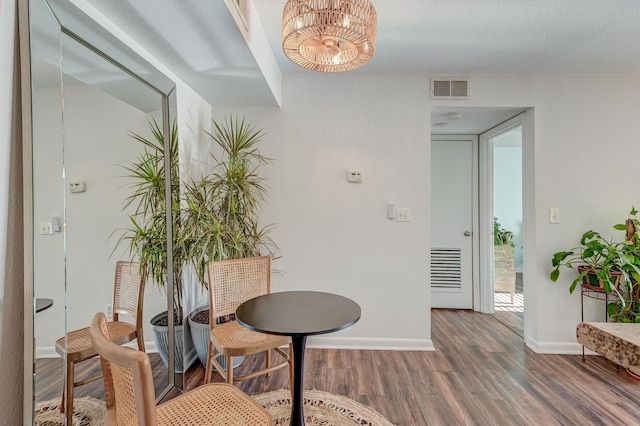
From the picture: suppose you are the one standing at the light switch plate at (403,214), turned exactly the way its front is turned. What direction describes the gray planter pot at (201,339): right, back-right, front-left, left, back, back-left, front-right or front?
front-right

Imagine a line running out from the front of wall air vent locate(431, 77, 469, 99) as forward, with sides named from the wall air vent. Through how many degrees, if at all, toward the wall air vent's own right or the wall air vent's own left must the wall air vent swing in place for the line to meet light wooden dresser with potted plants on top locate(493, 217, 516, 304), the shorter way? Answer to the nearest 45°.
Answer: approximately 180°

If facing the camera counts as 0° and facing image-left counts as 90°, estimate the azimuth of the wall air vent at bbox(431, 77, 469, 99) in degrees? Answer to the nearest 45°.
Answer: approximately 0°

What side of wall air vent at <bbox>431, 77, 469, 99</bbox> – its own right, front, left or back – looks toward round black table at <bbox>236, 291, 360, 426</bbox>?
front

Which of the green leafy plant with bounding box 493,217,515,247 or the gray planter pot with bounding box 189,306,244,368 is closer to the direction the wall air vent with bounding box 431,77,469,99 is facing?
the gray planter pot

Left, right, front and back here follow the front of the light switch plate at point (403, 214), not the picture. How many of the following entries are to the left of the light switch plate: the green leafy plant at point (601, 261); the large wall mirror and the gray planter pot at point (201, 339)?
1

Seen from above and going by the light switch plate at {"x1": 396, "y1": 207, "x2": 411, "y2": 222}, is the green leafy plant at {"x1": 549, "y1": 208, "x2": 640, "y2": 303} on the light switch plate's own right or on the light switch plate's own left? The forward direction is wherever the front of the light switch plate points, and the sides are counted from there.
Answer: on the light switch plate's own left

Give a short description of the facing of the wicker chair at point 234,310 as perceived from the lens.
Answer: facing the viewer and to the right of the viewer

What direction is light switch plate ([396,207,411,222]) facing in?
toward the camera

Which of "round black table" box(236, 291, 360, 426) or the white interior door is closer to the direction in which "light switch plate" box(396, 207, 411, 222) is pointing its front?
the round black table

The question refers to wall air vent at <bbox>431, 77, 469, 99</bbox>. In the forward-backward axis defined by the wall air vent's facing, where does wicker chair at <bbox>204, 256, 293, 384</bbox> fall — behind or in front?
in front

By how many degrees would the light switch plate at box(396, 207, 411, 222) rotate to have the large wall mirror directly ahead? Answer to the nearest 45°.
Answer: approximately 45° to its right

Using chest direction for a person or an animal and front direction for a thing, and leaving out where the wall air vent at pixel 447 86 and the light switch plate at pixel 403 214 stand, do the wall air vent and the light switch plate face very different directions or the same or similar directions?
same or similar directions

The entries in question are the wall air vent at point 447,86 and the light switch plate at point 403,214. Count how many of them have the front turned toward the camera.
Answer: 2
